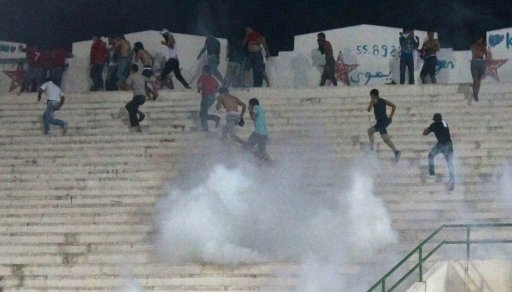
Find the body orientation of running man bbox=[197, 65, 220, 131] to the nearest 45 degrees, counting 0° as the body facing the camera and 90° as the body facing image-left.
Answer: approximately 135°

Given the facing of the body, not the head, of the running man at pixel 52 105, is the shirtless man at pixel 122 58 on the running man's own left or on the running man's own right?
on the running man's own right

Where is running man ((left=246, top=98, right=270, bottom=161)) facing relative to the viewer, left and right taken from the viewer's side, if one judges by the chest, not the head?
facing to the left of the viewer

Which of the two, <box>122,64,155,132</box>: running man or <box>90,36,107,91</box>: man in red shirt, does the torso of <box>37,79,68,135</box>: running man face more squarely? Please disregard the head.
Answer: the man in red shirt

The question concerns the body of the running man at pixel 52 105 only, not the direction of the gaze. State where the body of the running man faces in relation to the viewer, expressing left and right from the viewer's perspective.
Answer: facing away from the viewer and to the left of the viewer

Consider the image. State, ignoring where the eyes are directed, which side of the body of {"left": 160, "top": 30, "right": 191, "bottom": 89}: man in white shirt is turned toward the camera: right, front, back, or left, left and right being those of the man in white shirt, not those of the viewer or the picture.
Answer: left
